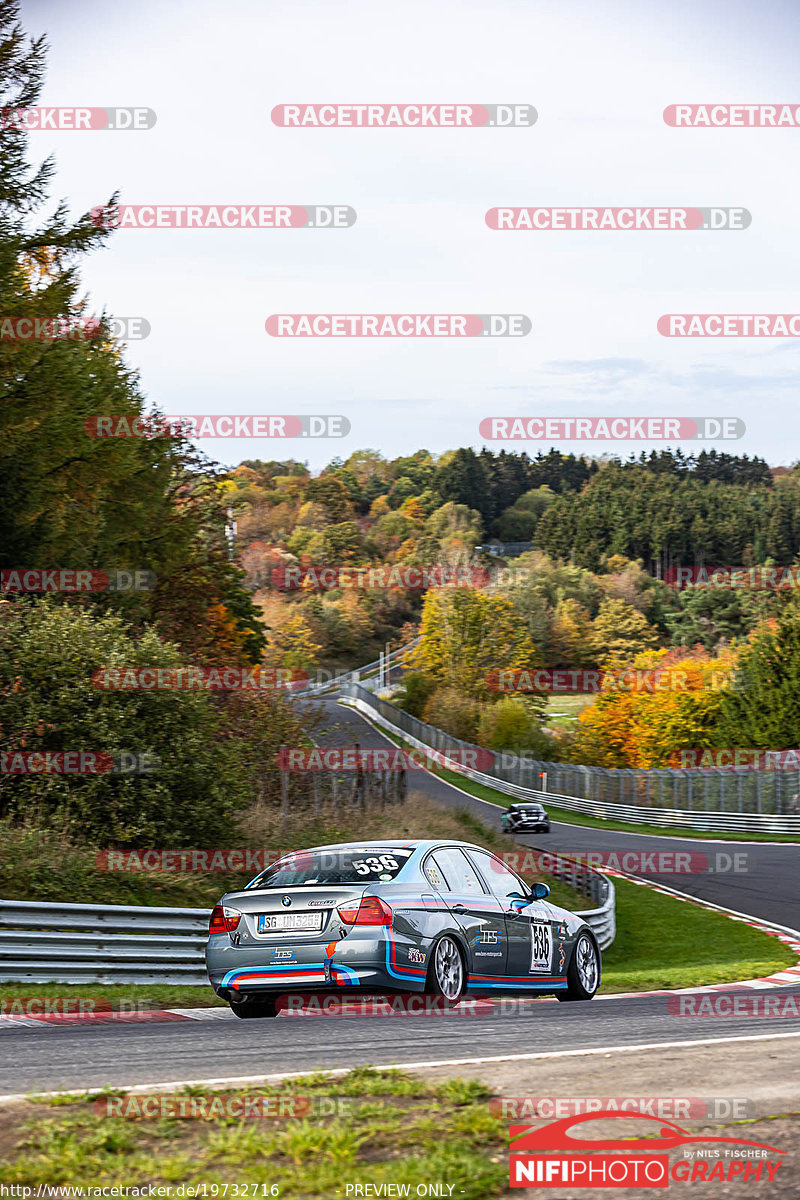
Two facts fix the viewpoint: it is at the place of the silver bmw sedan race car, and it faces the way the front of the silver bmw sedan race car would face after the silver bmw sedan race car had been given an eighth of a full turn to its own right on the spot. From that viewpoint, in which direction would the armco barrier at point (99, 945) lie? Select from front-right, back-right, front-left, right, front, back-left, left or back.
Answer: back-left

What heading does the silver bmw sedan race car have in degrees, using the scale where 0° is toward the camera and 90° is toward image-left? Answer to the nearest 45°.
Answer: approximately 225°

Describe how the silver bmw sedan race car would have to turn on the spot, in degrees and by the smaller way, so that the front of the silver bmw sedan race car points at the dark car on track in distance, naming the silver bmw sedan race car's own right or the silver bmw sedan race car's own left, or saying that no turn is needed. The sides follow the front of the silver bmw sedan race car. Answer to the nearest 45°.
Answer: approximately 45° to the silver bmw sedan race car's own left
